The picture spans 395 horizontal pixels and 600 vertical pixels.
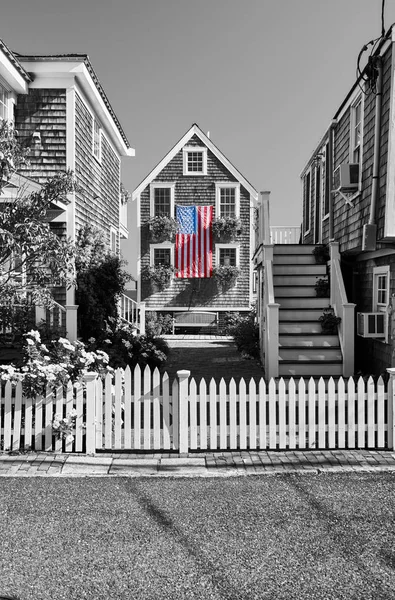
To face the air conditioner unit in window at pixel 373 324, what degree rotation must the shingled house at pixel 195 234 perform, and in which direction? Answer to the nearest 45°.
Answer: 0° — it already faces it

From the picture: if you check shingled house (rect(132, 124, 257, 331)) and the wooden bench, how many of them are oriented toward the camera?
2

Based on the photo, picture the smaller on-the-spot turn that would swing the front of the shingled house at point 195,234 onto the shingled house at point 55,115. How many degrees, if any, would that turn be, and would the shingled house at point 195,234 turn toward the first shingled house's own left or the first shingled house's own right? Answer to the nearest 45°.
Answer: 0° — it already faces it

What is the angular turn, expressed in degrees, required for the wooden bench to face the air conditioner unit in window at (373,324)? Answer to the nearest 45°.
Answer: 0° — it already faces it

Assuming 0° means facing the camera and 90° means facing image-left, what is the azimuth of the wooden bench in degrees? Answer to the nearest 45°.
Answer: approximately 0°

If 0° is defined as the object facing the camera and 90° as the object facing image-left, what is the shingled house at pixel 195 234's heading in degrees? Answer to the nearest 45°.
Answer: approximately 0°
